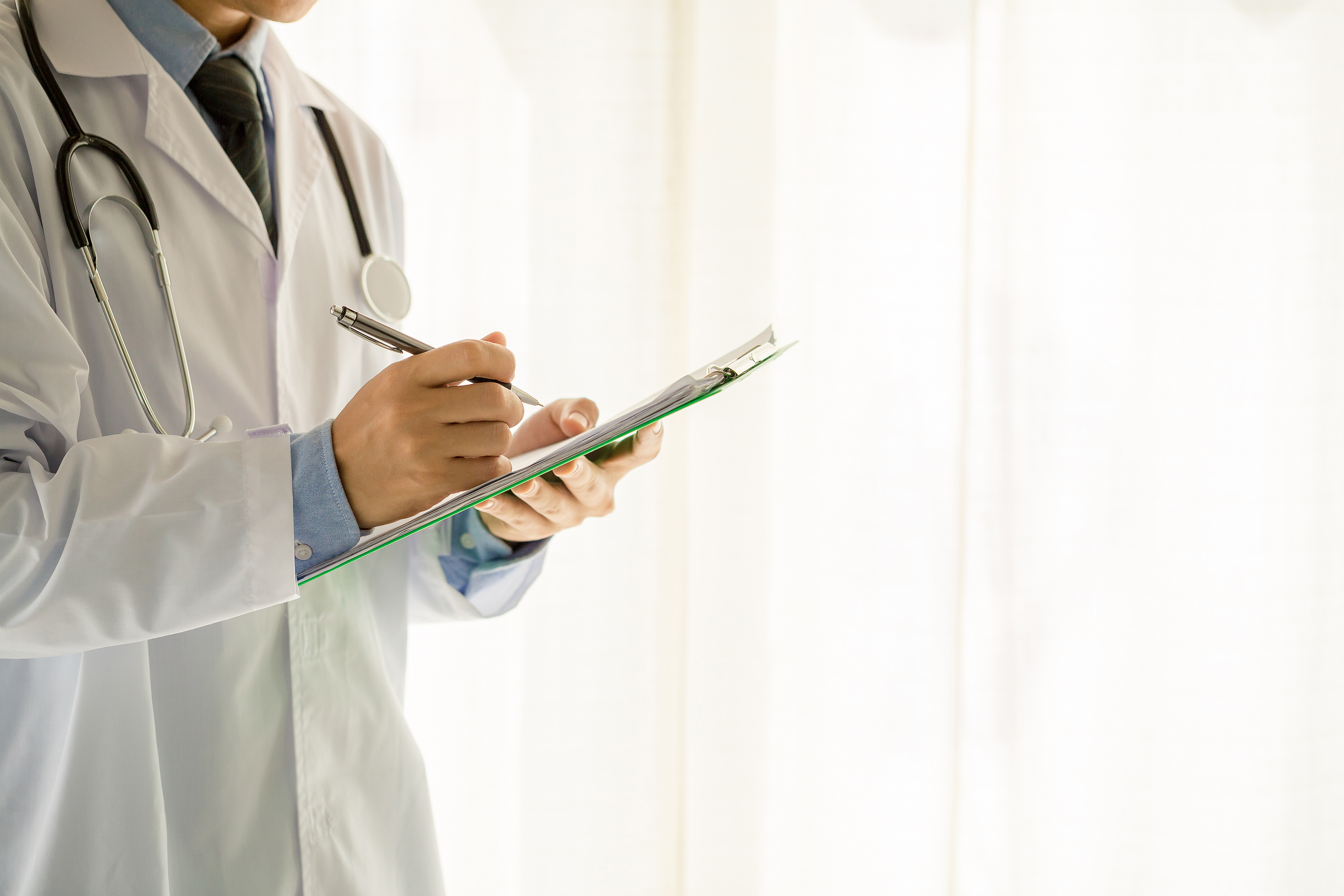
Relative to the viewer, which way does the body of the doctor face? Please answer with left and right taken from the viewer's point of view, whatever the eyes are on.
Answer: facing the viewer and to the right of the viewer
